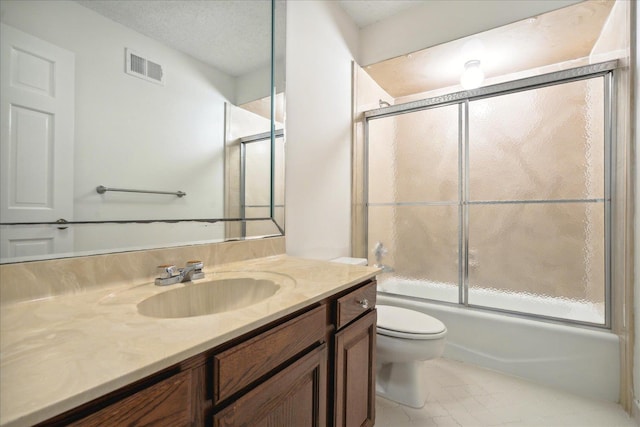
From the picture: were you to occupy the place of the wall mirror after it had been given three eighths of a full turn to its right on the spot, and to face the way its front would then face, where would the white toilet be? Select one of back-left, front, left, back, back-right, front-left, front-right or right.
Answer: back

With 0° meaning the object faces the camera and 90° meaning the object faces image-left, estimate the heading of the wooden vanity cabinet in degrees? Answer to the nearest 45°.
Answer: approximately 315°

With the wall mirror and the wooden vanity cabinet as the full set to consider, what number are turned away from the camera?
0

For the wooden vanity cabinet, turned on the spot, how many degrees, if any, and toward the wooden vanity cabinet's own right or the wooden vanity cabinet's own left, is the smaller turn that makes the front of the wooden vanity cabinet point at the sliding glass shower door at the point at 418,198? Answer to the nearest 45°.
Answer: approximately 90° to the wooden vanity cabinet's own left

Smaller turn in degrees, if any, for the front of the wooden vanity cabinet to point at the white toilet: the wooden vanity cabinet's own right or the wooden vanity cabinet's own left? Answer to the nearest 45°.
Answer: approximately 90° to the wooden vanity cabinet's own left

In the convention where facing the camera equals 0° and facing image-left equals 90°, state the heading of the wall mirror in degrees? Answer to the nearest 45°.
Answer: approximately 315°

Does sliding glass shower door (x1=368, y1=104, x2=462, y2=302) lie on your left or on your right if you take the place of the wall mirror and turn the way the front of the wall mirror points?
on your left
